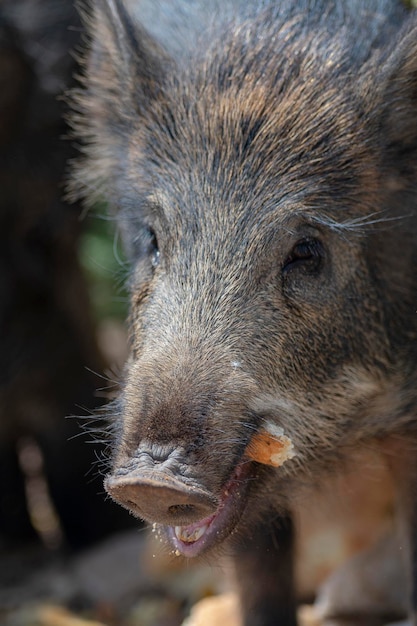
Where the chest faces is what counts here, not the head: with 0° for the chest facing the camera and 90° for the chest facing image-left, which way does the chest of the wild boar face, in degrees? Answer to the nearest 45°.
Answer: approximately 45°
